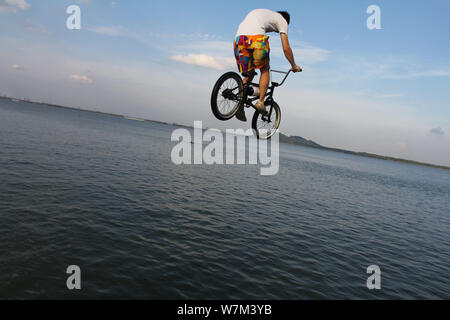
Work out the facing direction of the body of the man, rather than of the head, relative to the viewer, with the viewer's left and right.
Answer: facing away from the viewer and to the right of the viewer
